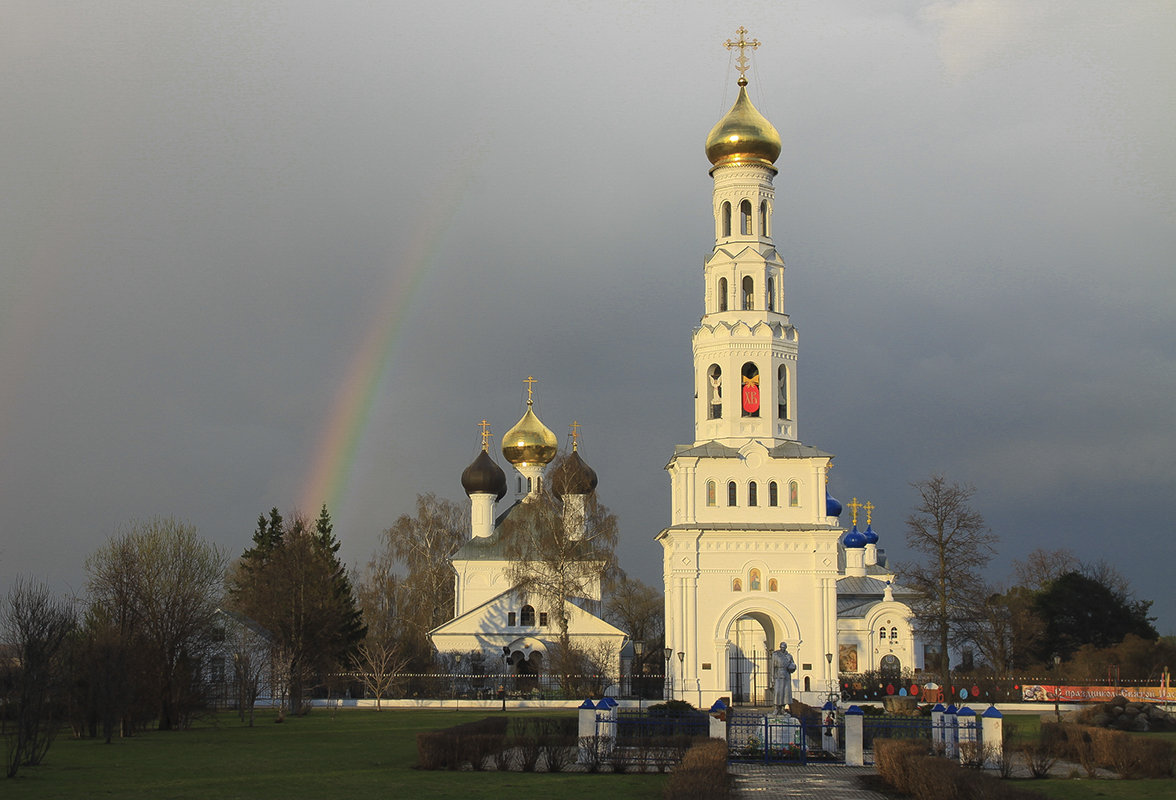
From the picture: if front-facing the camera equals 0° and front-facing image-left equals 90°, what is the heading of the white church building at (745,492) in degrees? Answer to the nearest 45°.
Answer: approximately 0°

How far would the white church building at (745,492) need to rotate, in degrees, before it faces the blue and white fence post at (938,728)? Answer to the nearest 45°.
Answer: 0° — it already faces it

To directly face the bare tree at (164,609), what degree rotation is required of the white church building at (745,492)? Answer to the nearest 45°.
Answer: approximately 45° to its right

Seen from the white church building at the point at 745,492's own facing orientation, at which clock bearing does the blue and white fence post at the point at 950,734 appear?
The blue and white fence post is roughly at 12 o'clock from the white church building.

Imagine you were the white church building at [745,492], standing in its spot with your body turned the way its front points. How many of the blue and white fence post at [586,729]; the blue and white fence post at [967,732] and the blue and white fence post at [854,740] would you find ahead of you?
3

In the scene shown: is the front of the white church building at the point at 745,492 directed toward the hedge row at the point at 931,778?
yes

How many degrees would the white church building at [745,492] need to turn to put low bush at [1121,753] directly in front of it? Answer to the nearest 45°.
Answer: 0° — it already faces it

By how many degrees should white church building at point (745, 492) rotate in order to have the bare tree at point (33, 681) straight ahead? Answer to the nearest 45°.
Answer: approximately 45° to its right
